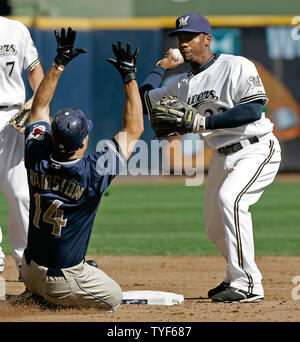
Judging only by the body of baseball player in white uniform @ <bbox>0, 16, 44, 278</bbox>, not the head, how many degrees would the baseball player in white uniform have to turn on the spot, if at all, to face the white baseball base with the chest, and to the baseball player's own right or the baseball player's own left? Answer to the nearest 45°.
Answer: approximately 45° to the baseball player's own left

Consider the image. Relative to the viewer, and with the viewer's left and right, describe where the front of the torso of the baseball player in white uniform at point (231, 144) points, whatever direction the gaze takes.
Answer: facing the viewer and to the left of the viewer

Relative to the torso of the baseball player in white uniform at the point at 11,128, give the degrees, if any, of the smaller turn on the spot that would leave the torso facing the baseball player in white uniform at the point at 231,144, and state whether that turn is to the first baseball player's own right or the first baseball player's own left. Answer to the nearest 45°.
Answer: approximately 45° to the first baseball player's own left

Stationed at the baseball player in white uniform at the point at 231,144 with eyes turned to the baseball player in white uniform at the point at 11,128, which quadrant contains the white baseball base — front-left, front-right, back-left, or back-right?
front-left

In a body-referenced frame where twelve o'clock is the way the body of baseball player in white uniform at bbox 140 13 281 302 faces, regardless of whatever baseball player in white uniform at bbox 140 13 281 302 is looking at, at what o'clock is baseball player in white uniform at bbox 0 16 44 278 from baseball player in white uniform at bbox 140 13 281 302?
baseball player in white uniform at bbox 0 16 44 278 is roughly at 2 o'clock from baseball player in white uniform at bbox 140 13 281 302.

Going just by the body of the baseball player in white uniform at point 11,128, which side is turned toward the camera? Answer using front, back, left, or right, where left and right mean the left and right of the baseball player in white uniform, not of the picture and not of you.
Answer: front

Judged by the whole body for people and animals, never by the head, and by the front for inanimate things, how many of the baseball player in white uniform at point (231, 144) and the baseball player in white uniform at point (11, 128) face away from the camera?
0
